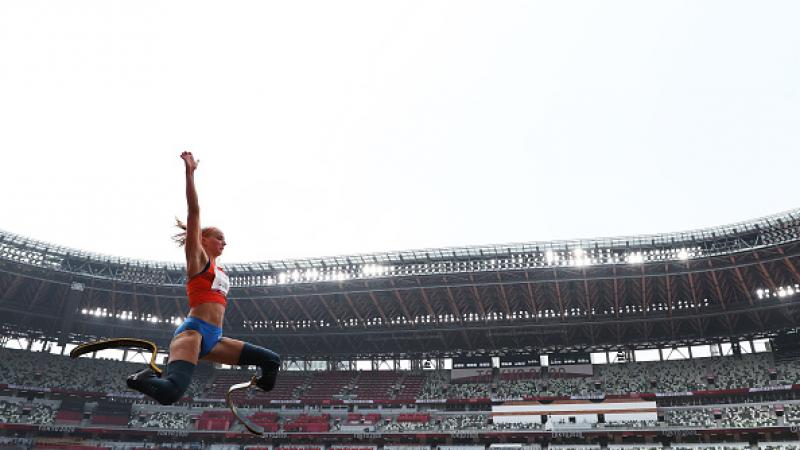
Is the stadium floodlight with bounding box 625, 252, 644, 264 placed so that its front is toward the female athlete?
yes

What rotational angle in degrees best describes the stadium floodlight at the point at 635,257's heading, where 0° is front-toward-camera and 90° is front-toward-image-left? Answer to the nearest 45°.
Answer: approximately 0°

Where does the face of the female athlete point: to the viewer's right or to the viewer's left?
to the viewer's right
